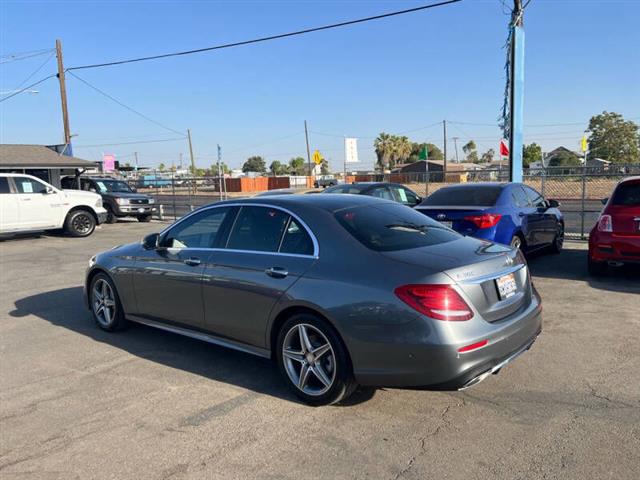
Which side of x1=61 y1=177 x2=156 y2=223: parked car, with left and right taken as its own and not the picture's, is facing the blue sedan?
front

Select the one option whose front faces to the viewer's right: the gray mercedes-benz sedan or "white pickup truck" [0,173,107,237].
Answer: the white pickup truck

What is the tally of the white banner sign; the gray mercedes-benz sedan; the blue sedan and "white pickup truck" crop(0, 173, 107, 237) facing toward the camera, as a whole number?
1

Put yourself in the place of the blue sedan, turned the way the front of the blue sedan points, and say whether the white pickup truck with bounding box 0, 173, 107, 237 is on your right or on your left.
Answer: on your left

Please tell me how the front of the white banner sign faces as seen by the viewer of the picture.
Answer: facing the viewer

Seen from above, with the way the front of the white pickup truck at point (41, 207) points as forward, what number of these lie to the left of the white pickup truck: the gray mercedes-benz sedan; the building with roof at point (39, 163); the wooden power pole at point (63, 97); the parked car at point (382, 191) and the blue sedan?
2

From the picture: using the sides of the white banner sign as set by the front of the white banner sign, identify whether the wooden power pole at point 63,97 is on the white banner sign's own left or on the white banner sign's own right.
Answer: on the white banner sign's own right

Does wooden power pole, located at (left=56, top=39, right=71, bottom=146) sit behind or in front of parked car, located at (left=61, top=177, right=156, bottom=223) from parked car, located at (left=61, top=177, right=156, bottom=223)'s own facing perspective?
behind

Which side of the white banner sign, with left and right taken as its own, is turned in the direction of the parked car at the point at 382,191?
front

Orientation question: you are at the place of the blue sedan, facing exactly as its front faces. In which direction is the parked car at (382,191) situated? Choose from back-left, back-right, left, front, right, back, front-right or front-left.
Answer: left

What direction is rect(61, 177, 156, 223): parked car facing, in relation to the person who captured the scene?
facing the viewer and to the right of the viewer

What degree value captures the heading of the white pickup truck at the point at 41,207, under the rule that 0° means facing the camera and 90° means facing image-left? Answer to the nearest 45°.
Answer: approximately 270°

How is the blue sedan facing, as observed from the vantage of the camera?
facing away from the viewer and to the right of the viewer

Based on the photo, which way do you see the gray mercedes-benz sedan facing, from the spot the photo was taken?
facing away from the viewer and to the left of the viewer
